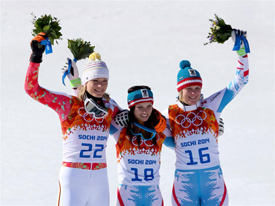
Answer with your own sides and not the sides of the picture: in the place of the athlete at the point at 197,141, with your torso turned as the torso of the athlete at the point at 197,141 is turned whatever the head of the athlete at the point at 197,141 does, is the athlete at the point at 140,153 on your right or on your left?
on your right

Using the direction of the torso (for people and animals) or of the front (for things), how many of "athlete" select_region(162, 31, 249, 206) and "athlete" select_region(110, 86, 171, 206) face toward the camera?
2

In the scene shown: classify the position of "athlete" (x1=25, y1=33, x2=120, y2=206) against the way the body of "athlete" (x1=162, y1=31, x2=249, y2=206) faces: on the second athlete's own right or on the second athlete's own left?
on the second athlete's own right

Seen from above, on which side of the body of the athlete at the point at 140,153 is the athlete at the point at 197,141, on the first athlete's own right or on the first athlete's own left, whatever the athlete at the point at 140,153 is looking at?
on the first athlete's own left

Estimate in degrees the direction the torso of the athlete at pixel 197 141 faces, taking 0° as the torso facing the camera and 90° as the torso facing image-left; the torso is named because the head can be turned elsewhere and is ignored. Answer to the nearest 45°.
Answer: approximately 0°

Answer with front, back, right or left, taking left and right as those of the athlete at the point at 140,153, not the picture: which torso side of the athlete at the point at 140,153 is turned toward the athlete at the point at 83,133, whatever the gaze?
right
